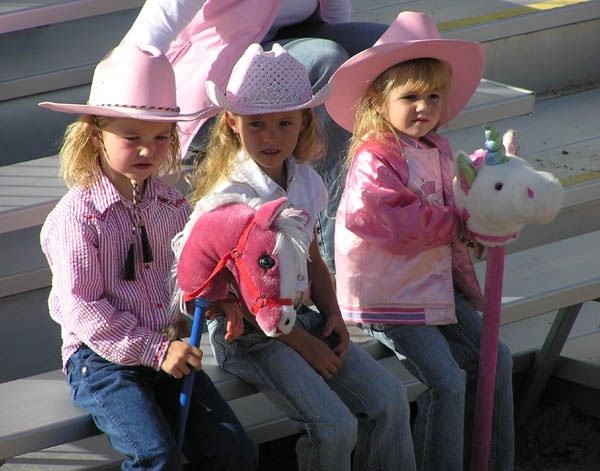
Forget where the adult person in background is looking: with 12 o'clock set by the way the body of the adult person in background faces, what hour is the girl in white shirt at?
The girl in white shirt is roughly at 1 o'clock from the adult person in background.

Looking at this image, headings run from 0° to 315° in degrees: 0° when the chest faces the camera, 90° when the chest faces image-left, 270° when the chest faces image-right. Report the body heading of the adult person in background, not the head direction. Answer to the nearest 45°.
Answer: approximately 315°

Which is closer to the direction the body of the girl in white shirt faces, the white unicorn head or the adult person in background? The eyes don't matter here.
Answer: the white unicorn head

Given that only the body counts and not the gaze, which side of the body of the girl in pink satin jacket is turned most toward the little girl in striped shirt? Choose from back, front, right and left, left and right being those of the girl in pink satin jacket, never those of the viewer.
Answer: right

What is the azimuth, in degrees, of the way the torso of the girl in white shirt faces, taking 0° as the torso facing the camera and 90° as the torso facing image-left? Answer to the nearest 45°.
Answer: approximately 315°
